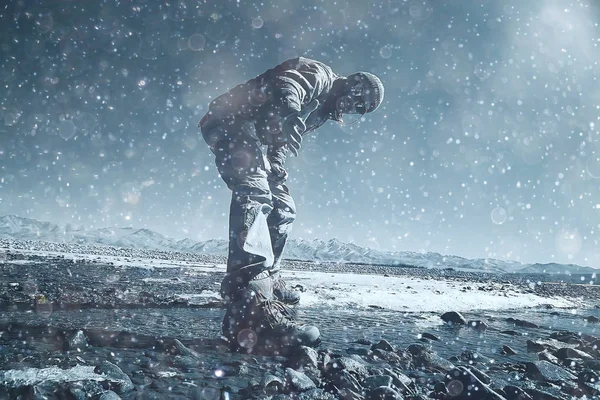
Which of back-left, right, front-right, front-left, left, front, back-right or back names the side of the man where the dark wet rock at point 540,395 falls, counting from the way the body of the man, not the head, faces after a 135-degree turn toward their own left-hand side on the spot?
back

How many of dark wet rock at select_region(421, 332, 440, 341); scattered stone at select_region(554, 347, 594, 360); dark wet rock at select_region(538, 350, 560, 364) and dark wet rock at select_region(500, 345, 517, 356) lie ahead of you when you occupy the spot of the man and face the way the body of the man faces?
4

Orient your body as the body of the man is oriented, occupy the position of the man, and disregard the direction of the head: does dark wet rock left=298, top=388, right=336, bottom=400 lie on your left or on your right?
on your right

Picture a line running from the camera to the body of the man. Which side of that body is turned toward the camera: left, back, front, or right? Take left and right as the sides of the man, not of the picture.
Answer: right

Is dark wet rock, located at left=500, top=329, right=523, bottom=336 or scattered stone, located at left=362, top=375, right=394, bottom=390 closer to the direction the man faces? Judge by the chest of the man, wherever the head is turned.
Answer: the dark wet rock

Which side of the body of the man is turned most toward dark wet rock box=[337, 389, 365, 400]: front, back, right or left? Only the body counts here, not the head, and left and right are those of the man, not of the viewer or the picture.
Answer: right

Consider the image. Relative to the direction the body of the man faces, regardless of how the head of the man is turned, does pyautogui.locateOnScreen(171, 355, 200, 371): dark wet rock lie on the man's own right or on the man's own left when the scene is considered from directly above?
on the man's own right

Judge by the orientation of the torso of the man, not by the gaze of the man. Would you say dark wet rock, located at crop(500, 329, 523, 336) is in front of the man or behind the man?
in front

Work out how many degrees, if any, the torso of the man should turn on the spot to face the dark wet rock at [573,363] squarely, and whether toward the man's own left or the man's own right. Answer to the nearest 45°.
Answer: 0° — they already face it

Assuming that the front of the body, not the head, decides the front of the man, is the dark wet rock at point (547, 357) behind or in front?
in front

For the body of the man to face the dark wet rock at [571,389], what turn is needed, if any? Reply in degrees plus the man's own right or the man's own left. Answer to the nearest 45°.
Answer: approximately 45° to the man's own right

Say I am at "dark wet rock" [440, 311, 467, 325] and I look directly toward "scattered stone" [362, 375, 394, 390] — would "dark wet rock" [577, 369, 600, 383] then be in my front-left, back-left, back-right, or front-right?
front-left
